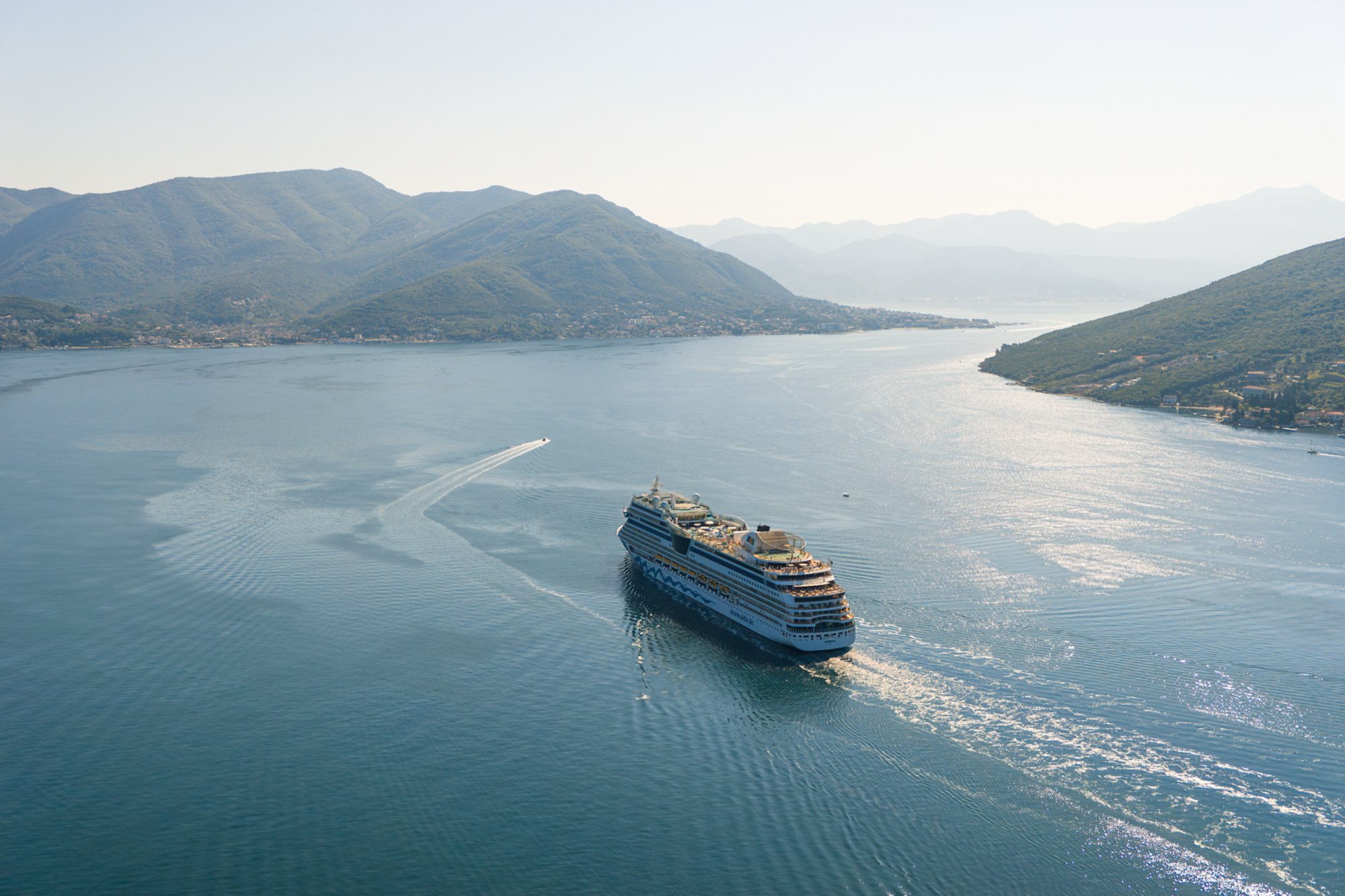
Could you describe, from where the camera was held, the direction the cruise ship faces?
facing away from the viewer and to the left of the viewer
